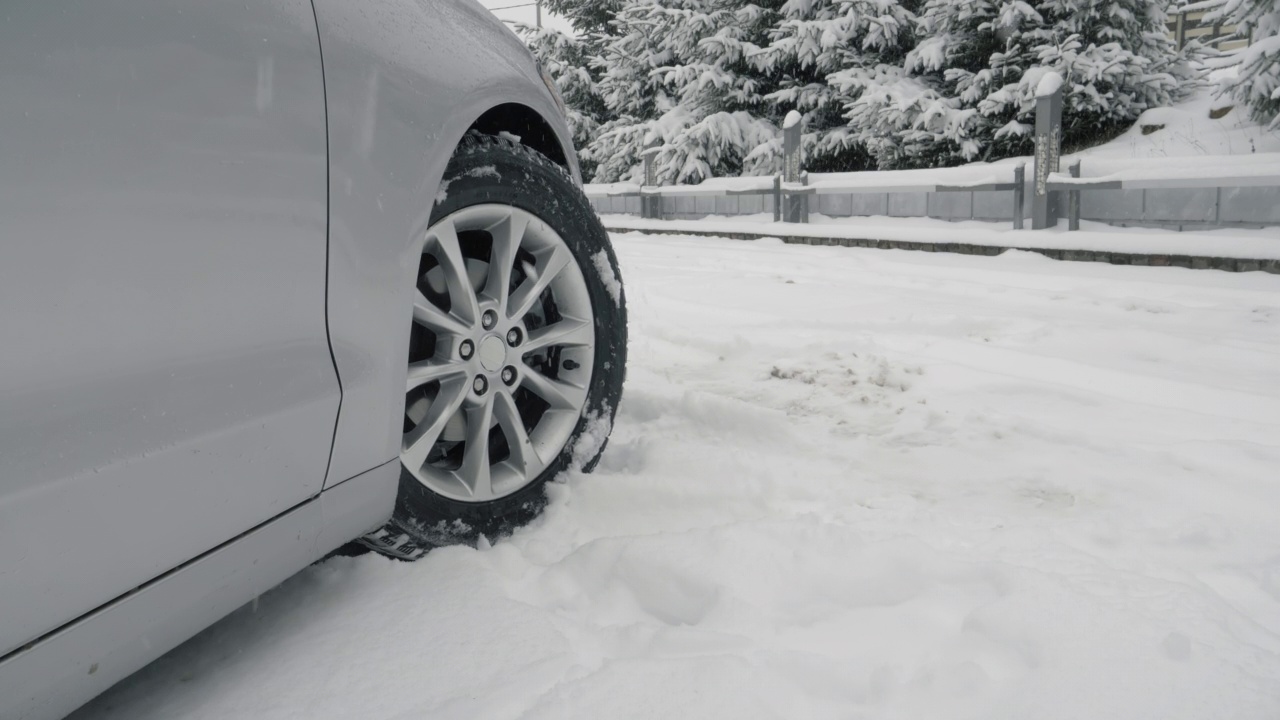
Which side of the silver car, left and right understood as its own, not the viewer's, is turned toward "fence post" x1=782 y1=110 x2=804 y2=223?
front

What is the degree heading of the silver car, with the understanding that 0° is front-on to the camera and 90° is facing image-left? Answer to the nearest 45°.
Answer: approximately 225°

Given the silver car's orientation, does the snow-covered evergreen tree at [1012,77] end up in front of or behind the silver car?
in front

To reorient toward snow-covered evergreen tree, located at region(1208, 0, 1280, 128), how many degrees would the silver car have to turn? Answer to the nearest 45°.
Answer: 0° — it already faces it

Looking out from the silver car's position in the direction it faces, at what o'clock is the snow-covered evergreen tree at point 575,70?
The snow-covered evergreen tree is roughly at 11 o'clock from the silver car.

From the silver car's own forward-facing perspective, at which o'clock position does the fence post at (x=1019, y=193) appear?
The fence post is roughly at 12 o'clock from the silver car.

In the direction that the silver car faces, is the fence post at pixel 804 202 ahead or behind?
ahead

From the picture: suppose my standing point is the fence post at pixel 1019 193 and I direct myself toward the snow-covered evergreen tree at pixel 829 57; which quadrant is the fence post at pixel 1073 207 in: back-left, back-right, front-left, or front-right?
back-right

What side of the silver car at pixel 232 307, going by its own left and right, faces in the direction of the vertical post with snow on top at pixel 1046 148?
front

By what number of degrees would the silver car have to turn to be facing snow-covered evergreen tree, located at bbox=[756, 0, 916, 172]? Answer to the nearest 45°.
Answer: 0° — it already faces it
